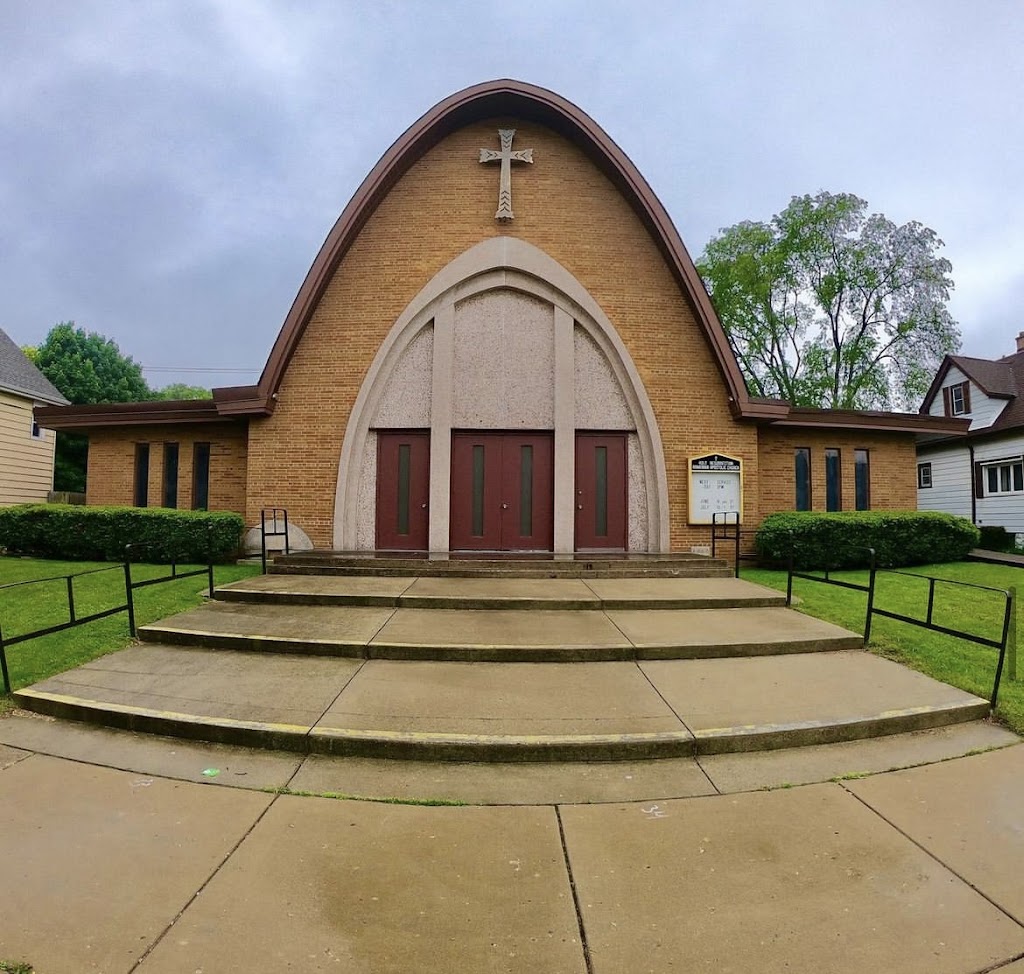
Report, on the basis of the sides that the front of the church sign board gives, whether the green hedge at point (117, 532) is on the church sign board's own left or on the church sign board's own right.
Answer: on the church sign board's own right

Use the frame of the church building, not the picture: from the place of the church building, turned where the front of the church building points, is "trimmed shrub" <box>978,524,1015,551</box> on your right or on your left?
on your left

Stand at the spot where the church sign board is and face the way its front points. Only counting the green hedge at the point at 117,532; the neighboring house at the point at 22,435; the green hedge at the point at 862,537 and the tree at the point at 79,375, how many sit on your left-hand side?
1

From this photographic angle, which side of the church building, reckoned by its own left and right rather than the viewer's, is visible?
front

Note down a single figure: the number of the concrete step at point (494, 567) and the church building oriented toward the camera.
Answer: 2

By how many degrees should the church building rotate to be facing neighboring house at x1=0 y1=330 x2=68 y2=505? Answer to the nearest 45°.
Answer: approximately 135° to its right

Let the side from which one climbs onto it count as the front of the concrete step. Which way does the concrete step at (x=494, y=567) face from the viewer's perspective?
toward the camera

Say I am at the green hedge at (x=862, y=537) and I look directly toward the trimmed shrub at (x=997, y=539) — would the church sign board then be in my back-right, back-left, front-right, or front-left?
back-left

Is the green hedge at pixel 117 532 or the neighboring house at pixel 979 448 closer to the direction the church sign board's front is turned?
the green hedge

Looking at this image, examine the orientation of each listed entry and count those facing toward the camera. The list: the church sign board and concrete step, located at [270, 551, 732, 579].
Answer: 2

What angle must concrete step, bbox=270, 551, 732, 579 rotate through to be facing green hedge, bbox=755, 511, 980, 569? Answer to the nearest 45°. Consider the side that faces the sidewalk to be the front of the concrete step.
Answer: approximately 90° to its left

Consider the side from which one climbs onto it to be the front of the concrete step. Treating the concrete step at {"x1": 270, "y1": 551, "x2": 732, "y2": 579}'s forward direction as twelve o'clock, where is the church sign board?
The church sign board is roughly at 8 o'clock from the concrete step.
